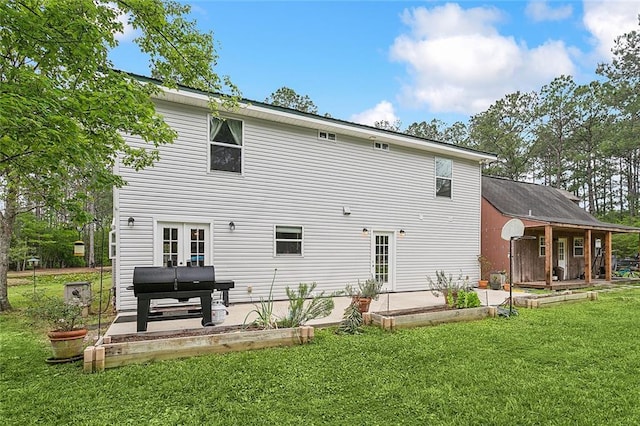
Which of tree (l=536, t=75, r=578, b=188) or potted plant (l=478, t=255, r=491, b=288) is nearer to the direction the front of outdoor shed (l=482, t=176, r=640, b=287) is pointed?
the potted plant

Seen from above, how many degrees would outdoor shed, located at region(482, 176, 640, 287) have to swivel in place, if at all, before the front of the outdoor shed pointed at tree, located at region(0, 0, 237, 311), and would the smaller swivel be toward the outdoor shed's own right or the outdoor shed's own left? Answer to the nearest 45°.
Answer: approximately 45° to the outdoor shed's own right

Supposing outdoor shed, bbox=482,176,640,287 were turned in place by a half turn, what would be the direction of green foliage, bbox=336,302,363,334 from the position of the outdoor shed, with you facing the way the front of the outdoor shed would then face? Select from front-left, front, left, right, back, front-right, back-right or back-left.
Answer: back-left

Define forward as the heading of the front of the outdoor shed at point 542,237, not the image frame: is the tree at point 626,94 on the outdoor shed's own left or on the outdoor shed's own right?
on the outdoor shed's own left

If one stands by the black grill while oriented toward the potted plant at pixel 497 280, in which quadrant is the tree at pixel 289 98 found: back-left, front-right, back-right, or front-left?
front-left

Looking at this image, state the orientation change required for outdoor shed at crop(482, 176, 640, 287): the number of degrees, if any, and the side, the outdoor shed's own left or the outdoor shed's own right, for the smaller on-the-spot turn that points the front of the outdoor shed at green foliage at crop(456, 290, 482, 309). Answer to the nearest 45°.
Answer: approximately 45° to the outdoor shed's own right

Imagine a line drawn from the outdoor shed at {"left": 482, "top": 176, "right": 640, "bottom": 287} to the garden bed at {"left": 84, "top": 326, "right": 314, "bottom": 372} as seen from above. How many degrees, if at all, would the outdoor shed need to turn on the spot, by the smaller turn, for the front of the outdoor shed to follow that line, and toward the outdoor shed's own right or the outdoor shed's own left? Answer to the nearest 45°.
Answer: approximately 45° to the outdoor shed's own right

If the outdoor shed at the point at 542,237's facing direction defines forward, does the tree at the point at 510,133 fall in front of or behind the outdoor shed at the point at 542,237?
behind

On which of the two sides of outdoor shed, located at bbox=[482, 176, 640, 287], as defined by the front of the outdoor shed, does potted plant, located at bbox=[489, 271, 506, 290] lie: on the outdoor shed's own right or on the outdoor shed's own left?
on the outdoor shed's own right

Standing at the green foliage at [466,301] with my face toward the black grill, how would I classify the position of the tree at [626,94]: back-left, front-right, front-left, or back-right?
back-right

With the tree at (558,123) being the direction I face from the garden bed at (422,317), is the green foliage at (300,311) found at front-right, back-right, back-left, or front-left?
back-left

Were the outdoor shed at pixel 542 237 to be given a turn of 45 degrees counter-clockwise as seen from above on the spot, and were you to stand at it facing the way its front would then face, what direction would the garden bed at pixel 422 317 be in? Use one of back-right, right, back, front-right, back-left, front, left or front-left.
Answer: right
